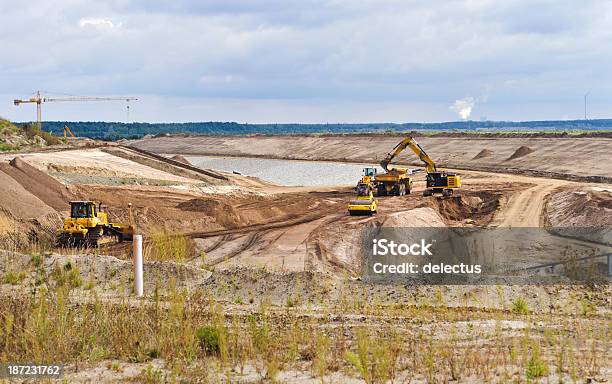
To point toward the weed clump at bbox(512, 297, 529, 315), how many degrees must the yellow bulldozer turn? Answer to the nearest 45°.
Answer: approximately 90° to its right

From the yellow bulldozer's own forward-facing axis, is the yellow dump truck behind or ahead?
ahead

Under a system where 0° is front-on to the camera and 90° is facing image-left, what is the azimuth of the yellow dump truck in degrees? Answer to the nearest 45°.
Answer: approximately 45°

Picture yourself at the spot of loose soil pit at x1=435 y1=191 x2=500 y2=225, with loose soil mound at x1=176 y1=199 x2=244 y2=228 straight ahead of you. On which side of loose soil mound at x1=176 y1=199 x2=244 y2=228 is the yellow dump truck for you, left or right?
right

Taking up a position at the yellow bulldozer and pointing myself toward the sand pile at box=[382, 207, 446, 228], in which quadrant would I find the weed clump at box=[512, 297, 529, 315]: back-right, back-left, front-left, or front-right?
front-right

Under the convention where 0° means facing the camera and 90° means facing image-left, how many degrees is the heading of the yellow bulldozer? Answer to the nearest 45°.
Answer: approximately 225°

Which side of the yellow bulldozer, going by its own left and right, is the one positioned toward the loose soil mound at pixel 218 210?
front

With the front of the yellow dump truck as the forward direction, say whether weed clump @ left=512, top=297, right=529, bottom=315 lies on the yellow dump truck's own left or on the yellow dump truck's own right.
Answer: on the yellow dump truck's own left

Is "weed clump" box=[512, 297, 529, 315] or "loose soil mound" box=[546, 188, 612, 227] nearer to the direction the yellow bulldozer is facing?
the loose soil mound

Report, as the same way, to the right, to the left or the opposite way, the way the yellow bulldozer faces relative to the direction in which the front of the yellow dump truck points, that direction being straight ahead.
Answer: the opposite way

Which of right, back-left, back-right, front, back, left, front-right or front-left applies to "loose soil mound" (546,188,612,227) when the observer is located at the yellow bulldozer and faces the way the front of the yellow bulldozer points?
front-right

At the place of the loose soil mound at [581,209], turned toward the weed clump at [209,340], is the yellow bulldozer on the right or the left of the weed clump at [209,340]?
right
